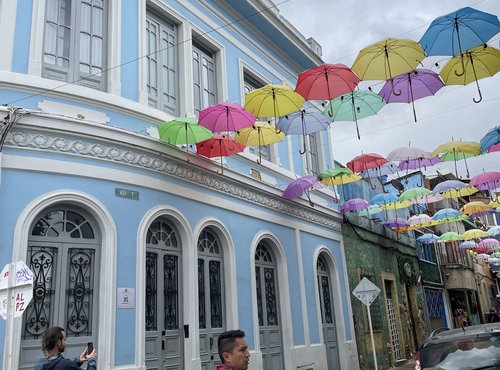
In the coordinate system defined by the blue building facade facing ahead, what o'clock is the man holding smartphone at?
The man holding smartphone is roughly at 2 o'clock from the blue building facade.

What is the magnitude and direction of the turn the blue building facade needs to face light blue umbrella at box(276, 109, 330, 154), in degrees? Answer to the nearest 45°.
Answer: approximately 45° to its left

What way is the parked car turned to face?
away from the camera

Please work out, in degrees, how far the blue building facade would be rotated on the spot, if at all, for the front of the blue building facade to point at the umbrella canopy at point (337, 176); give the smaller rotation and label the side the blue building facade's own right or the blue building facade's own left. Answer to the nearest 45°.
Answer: approximately 90° to the blue building facade's own left

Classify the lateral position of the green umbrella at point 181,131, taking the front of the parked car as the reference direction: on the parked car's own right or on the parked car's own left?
on the parked car's own left

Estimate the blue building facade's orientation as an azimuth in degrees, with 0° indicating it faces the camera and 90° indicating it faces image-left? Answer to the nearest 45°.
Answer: approximately 315°

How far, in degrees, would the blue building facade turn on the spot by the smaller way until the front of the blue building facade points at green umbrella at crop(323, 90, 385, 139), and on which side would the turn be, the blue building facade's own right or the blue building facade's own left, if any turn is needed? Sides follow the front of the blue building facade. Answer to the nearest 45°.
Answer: approximately 45° to the blue building facade's own left

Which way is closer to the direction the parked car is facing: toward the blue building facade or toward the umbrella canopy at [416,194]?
the umbrella canopy

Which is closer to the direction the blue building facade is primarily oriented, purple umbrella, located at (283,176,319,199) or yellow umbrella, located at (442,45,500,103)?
the yellow umbrella

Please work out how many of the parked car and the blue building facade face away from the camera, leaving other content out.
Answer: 1

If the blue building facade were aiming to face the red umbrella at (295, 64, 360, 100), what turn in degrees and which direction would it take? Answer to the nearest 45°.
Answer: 0° — it already faces it

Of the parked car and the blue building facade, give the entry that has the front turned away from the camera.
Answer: the parked car

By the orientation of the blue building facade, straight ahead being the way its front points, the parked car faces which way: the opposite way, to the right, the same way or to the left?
to the left
